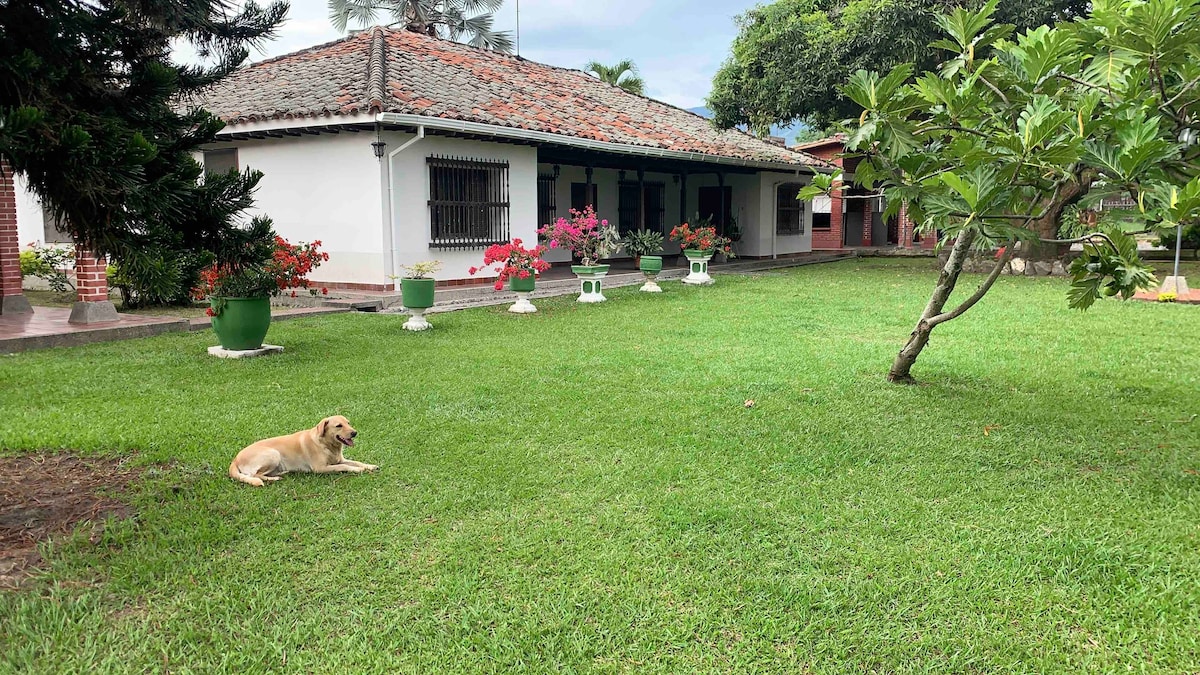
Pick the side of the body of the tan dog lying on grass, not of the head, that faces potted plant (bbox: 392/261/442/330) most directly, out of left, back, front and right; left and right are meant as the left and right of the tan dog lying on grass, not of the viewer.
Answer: left

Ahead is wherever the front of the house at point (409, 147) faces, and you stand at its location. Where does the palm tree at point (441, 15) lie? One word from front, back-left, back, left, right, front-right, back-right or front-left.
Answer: back-left

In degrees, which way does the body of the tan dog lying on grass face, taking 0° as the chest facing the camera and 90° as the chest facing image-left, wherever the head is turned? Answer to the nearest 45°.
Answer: approximately 270°

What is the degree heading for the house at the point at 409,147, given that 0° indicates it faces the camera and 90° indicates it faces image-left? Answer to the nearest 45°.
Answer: approximately 315°

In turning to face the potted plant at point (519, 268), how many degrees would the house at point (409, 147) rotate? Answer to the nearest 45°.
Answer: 0° — it already faces it

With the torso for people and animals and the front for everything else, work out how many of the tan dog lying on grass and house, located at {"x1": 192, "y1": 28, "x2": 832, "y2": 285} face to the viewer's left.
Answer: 0

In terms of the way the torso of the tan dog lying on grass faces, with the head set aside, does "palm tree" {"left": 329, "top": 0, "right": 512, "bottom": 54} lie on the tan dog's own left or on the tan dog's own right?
on the tan dog's own left

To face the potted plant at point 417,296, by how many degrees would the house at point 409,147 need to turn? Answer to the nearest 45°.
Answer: approximately 45° to its right

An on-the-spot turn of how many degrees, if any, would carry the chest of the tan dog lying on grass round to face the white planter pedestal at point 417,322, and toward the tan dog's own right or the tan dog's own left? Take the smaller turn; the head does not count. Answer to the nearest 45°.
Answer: approximately 90° to the tan dog's own left
